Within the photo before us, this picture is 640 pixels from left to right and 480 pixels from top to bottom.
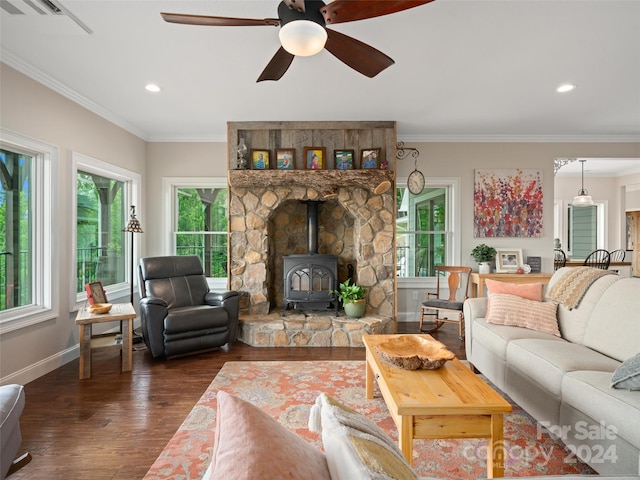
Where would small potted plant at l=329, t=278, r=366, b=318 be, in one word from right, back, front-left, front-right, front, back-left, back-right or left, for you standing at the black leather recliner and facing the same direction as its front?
front-left

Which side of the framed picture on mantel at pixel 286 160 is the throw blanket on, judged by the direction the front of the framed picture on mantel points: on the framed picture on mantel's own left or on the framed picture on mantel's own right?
on the framed picture on mantel's own left

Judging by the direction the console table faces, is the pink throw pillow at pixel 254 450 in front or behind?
in front

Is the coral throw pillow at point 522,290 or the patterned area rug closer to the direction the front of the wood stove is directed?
the patterned area rug

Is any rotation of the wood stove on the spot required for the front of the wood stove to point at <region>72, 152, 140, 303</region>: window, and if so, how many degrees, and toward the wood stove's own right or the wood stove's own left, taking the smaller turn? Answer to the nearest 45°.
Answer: approximately 90° to the wood stove's own right

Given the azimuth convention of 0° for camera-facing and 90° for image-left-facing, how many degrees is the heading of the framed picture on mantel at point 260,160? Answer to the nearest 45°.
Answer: approximately 0°

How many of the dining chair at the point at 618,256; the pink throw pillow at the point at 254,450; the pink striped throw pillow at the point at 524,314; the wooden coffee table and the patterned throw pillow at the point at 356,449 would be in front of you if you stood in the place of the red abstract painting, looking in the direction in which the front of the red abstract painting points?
4

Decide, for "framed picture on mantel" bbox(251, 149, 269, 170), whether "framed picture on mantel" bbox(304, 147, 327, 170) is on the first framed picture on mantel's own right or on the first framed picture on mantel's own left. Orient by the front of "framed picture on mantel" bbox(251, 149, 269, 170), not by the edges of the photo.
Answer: on the first framed picture on mantel's own left
